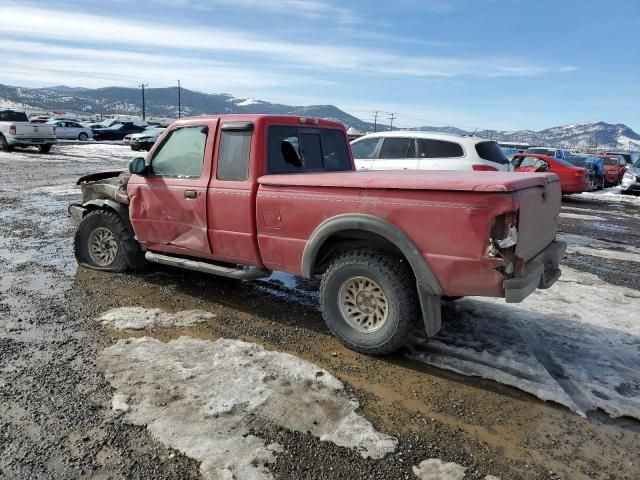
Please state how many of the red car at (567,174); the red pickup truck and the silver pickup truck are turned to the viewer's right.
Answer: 0

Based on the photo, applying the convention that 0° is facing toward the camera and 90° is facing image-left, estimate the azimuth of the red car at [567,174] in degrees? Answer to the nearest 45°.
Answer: approximately 135°

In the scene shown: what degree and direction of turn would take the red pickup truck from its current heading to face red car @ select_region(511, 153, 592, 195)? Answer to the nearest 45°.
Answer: approximately 90° to its right

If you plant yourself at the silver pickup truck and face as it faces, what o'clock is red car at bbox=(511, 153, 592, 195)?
The red car is roughly at 6 o'clock from the silver pickup truck.
